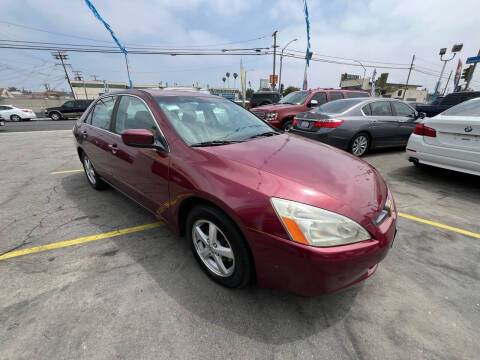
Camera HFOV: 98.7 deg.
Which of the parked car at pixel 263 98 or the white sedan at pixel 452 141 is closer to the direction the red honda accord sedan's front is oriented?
the white sedan

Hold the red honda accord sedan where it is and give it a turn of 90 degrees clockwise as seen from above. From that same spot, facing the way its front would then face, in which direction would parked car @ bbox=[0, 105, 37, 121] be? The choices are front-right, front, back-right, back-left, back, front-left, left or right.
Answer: right

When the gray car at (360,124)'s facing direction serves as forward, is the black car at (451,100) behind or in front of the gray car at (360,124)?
in front

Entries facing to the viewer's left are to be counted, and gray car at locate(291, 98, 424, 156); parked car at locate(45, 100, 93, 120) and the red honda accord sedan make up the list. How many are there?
1

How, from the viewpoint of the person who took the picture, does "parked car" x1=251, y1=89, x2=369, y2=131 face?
facing the viewer and to the left of the viewer

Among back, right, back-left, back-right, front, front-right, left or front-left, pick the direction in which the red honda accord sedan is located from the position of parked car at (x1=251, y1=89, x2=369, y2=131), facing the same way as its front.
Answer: front-left

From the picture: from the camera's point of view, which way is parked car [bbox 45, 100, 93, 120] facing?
to the viewer's left

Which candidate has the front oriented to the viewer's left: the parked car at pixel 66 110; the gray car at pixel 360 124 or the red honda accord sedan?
the parked car

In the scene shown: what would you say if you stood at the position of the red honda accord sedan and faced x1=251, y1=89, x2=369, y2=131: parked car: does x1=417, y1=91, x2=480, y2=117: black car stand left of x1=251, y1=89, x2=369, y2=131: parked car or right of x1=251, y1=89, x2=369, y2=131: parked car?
right

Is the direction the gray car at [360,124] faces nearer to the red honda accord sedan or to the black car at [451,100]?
the black car

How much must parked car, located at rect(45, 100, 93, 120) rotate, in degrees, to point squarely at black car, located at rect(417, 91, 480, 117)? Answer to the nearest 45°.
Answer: approximately 135° to its left

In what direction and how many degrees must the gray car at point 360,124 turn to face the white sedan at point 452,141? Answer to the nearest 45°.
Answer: approximately 90° to its right

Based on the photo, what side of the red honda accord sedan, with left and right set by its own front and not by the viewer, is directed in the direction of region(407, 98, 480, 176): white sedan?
left

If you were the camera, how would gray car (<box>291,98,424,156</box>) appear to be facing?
facing away from the viewer and to the right of the viewer
